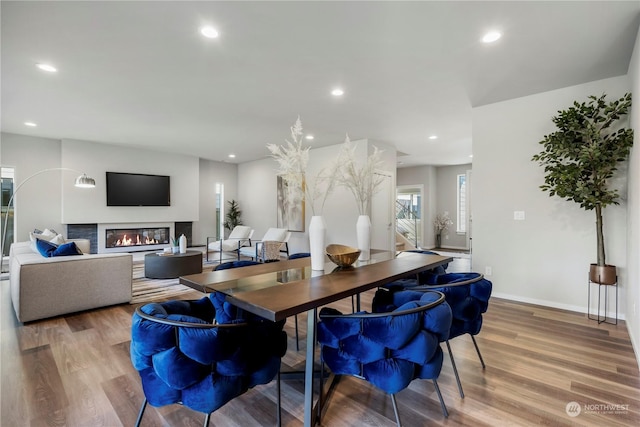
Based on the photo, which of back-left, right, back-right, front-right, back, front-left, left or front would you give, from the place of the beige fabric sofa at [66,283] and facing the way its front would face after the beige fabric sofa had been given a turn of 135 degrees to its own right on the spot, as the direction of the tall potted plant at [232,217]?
back

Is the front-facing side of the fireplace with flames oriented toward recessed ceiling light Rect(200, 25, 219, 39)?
yes

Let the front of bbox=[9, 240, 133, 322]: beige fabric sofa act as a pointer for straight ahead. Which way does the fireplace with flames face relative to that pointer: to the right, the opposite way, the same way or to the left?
to the right

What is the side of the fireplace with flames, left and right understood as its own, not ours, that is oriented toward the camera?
front

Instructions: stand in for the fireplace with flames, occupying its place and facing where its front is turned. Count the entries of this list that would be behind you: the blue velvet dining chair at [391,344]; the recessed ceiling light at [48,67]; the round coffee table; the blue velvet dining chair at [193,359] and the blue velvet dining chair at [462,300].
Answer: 0

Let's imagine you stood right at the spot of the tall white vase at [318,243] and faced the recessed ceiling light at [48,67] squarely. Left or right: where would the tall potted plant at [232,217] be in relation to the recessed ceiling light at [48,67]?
right

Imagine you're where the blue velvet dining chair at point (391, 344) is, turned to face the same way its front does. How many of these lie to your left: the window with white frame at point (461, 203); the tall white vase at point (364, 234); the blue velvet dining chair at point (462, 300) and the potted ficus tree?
0

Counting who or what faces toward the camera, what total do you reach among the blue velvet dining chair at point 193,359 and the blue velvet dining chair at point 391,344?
0

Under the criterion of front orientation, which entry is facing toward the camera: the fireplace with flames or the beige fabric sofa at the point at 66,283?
the fireplace with flames

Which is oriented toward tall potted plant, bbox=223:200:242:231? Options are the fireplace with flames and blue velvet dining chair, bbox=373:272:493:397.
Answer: the blue velvet dining chair

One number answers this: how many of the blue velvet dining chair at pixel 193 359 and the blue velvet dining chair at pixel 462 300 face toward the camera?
0

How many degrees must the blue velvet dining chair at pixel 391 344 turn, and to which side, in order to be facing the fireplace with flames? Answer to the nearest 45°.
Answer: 0° — it already faces it

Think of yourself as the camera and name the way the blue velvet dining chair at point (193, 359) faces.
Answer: facing away from the viewer and to the right of the viewer

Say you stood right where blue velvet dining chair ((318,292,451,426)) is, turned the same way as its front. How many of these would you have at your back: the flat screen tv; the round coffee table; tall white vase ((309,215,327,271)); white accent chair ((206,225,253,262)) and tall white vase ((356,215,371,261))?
0

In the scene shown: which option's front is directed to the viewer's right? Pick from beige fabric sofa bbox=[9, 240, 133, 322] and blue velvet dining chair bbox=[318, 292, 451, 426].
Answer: the beige fabric sofa

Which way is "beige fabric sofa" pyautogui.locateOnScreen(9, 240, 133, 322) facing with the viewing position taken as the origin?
facing to the right of the viewer

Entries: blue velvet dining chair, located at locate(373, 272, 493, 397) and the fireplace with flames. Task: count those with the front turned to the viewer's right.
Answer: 0

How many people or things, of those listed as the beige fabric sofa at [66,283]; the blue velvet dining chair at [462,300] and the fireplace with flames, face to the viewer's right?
1
